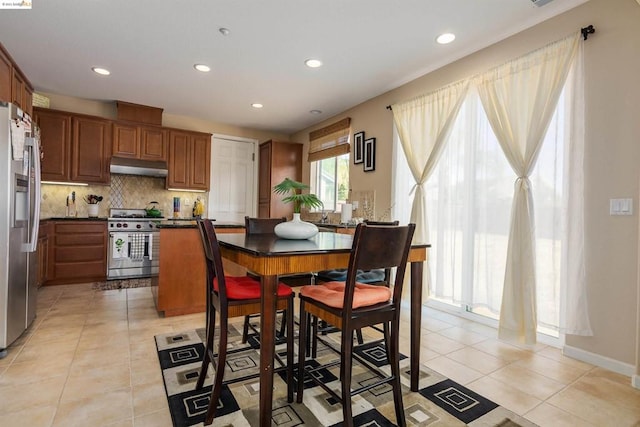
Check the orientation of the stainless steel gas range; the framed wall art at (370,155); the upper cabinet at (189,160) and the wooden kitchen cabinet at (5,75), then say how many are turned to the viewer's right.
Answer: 1

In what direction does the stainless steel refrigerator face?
to the viewer's right

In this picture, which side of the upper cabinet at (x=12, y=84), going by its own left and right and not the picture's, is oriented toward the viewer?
right

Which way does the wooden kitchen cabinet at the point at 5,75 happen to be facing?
to the viewer's right

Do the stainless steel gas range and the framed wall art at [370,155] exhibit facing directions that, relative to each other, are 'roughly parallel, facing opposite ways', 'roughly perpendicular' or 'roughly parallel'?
roughly perpendicular

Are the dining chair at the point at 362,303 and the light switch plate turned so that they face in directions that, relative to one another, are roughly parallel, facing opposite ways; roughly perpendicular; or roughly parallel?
roughly perpendicular

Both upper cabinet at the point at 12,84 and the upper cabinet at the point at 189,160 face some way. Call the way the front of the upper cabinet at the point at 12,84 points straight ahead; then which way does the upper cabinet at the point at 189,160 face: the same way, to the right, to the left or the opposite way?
to the right

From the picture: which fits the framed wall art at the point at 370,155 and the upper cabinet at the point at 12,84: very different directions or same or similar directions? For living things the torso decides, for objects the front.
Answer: very different directions

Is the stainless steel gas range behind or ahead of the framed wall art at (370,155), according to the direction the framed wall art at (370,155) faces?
ahead

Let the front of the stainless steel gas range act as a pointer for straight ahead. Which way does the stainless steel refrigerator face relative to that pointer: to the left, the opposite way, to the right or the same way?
to the left

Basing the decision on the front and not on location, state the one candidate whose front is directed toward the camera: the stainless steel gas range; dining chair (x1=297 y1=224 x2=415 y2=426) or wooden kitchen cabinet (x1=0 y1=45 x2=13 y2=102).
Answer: the stainless steel gas range

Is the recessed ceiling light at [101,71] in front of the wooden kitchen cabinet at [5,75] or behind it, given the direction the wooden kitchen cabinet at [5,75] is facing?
in front
